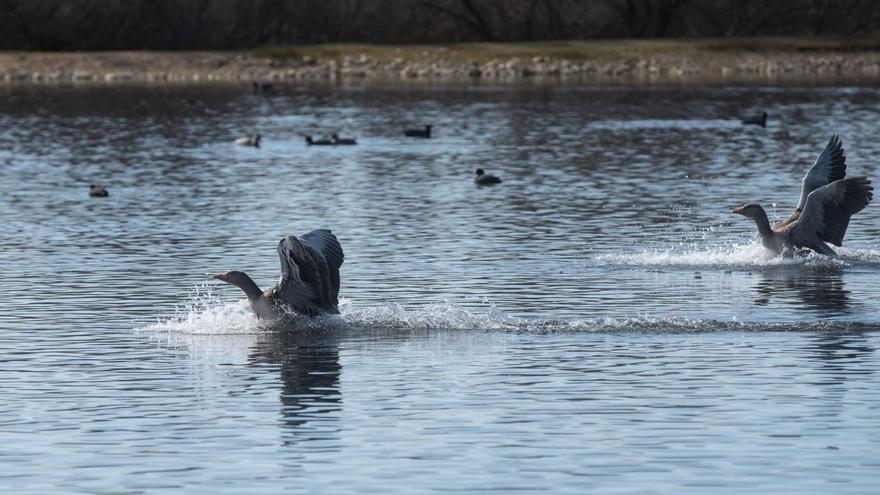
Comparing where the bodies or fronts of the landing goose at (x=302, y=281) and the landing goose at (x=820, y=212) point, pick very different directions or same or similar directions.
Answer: same or similar directions

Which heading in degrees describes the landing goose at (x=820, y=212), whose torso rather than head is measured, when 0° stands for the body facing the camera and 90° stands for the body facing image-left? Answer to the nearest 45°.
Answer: approximately 90°

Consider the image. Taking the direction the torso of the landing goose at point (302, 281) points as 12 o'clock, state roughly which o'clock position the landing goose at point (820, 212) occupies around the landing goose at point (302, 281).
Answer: the landing goose at point (820, 212) is roughly at 5 o'clock from the landing goose at point (302, 281).

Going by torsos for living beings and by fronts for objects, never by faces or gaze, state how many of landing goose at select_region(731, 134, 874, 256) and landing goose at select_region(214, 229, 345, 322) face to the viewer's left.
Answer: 2

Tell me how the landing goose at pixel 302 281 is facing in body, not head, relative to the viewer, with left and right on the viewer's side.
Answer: facing to the left of the viewer

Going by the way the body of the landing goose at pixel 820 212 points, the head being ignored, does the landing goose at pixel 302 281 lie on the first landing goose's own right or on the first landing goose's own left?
on the first landing goose's own left
